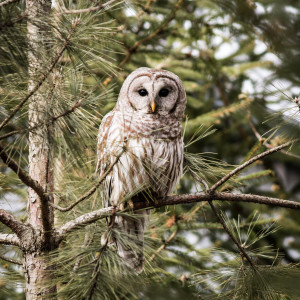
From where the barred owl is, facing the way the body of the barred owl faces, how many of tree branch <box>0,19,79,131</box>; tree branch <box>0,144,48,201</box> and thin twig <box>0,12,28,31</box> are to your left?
0

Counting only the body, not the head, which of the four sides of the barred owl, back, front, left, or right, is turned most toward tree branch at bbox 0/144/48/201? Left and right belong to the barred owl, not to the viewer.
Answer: right

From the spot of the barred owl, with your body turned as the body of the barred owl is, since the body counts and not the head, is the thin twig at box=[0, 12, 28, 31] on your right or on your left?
on your right

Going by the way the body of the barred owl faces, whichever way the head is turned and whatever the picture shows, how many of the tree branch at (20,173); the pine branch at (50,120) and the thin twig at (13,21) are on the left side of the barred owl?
0

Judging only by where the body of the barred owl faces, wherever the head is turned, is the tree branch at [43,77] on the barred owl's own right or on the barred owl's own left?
on the barred owl's own right

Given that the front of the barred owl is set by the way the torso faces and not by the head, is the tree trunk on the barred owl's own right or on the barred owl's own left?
on the barred owl's own right
